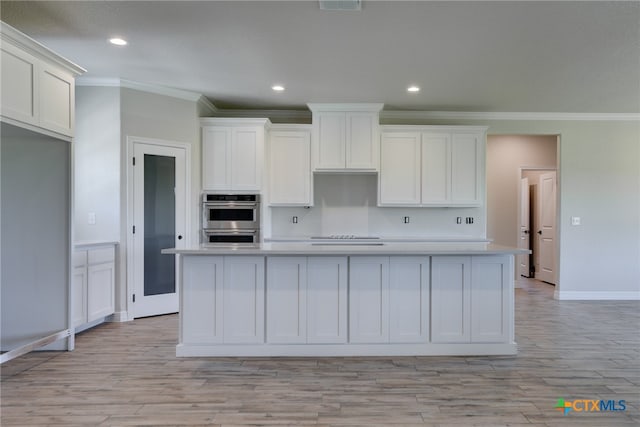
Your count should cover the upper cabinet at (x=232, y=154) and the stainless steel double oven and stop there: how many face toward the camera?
2

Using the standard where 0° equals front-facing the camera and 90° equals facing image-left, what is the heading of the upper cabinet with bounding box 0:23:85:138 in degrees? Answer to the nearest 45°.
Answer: approximately 315°

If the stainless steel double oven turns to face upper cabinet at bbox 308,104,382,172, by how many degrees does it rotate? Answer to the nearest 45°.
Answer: approximately 90° to its left

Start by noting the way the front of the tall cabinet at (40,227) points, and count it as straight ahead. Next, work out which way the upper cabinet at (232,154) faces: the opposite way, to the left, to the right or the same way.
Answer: to the right

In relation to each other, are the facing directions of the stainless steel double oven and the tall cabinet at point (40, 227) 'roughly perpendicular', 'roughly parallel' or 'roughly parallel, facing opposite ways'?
roughly perpendicular

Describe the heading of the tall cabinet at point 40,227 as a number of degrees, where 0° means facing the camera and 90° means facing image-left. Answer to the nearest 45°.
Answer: approximately 315°

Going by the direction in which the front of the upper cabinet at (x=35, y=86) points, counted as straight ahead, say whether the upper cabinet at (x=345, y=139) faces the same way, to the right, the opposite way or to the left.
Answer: to the right

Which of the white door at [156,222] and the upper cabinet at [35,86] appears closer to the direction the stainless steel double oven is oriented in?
the upper cabinet
